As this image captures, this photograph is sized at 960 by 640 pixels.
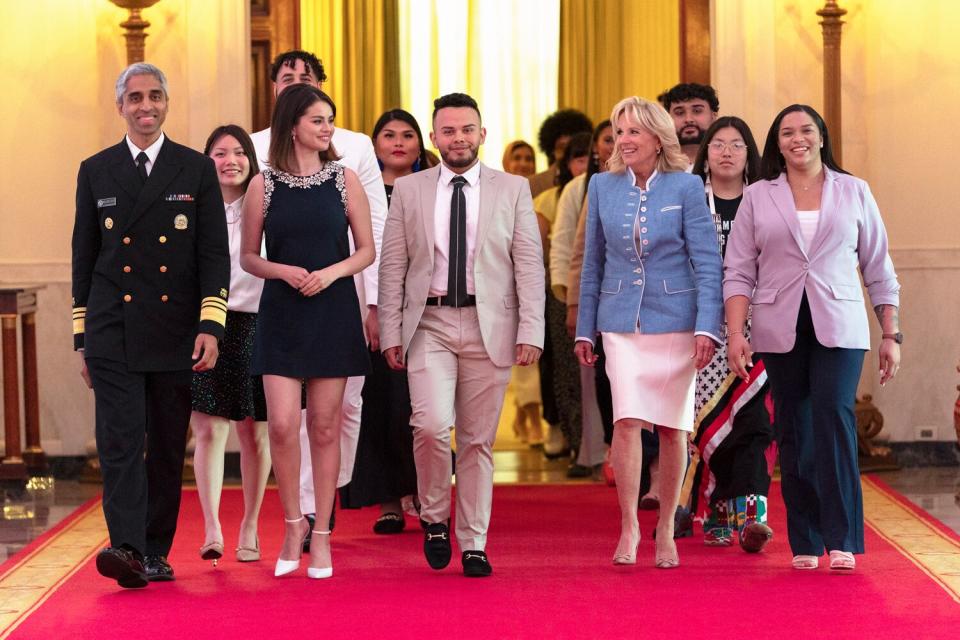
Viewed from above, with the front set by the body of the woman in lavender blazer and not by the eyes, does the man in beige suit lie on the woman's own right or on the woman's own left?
on the woman's own right

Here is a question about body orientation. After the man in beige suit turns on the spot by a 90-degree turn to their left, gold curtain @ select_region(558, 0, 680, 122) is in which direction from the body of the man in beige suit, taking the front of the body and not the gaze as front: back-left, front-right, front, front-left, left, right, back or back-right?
left

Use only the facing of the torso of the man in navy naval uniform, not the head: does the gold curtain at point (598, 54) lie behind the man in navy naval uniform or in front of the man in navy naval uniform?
behind

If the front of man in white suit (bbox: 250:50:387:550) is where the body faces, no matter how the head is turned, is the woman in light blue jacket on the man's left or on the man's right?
on the man's left

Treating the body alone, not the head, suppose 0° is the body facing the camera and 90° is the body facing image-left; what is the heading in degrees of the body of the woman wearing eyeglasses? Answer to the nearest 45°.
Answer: approximately 0°

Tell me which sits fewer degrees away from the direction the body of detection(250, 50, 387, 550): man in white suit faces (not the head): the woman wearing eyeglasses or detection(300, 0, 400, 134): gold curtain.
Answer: the woman wearing eyeglasses

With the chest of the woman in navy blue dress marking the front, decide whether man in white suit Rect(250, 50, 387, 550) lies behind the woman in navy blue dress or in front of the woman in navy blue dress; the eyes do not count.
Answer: behind

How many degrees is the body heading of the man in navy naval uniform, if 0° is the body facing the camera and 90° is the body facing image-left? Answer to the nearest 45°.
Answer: approximately 0°
